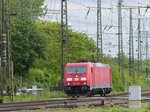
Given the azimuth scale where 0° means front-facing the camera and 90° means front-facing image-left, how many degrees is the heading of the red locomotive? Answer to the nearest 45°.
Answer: approximately 45°
